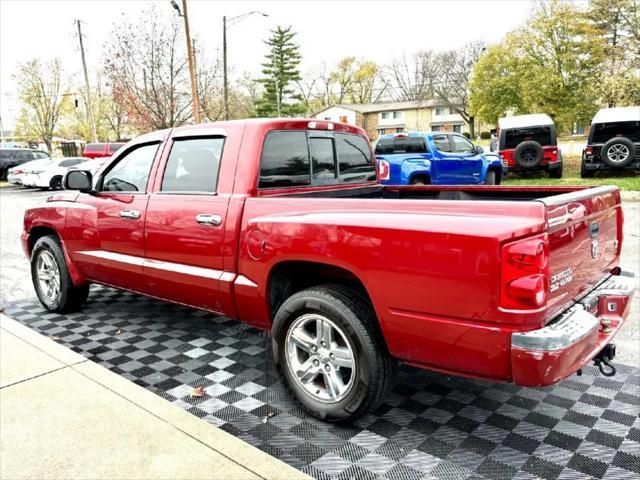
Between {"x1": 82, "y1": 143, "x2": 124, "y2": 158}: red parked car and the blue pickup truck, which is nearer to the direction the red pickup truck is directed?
the red parked car

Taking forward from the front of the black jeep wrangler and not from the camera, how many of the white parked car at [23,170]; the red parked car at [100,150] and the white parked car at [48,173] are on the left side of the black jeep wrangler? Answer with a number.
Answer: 3

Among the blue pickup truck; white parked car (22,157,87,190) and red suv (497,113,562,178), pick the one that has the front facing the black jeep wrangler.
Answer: the blue pickup truck

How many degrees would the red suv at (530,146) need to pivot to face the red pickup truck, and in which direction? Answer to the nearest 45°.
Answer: approximately 180°

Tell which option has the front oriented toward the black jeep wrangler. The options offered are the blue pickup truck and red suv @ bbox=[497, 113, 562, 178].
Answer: the blue pickup truck

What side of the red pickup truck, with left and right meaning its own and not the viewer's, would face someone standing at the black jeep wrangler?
right

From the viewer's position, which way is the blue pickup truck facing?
facing away from the viewer and to the right of the viewer

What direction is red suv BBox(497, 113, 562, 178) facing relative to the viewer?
away from the camera

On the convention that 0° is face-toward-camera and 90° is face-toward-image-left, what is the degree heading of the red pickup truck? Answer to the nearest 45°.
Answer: approximately 135°
